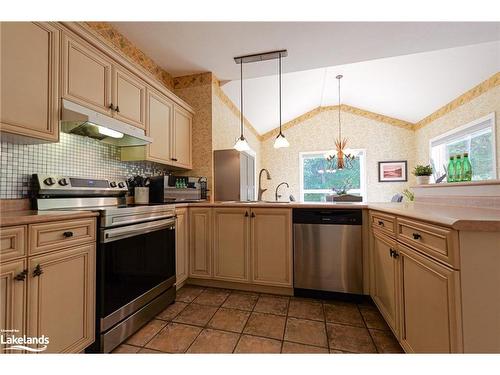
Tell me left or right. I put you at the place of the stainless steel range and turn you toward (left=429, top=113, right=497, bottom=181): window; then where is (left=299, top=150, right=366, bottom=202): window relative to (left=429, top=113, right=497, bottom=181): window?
left

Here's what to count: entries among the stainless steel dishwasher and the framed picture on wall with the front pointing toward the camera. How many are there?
2

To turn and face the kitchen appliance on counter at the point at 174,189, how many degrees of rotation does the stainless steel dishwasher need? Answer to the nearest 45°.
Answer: approximately 90° to its right

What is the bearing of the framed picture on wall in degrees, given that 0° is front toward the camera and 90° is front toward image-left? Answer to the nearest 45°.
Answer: approximately 0°

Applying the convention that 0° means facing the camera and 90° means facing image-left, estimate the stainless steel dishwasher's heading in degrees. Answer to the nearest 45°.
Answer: approximately 0°
